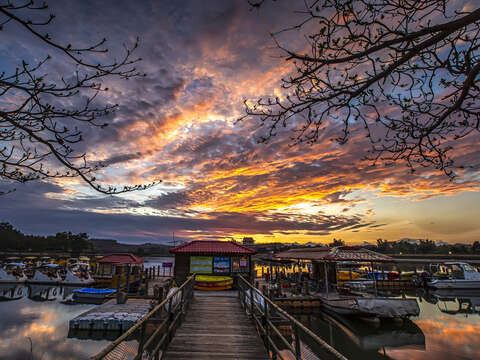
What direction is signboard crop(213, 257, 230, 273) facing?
toward the camera

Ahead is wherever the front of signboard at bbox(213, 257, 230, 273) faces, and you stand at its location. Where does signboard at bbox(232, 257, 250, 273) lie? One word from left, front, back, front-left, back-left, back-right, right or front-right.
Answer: left

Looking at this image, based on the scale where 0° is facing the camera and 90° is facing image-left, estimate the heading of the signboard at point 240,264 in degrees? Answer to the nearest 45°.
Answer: approximately 0°

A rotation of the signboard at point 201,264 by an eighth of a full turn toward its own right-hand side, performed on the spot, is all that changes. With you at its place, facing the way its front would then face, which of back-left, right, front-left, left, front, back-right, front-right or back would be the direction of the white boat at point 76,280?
right

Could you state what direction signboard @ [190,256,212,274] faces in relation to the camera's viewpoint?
facing the viewer

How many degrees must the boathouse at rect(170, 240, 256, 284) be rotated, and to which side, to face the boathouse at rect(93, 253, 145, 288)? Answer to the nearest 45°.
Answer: approximately 135° to its right

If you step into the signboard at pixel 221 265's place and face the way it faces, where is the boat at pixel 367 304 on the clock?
The boat is roughly at 10 o'clock from the signboard.
